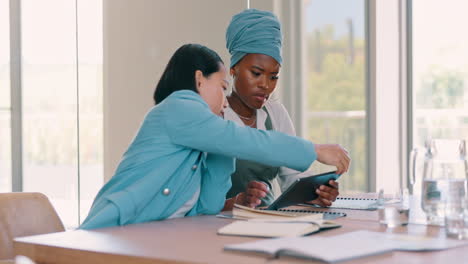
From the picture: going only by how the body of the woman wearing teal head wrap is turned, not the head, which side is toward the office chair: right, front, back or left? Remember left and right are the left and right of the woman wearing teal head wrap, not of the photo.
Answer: right

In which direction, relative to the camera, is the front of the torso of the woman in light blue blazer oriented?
to the viewer's right

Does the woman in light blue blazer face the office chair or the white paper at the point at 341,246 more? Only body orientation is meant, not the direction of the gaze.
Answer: the white paper

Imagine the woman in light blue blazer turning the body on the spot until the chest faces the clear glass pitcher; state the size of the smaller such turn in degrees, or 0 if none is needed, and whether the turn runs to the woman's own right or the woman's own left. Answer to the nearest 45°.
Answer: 0° — they already face it

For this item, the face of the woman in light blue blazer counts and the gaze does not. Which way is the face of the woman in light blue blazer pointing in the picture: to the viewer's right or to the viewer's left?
to the viewer's right
